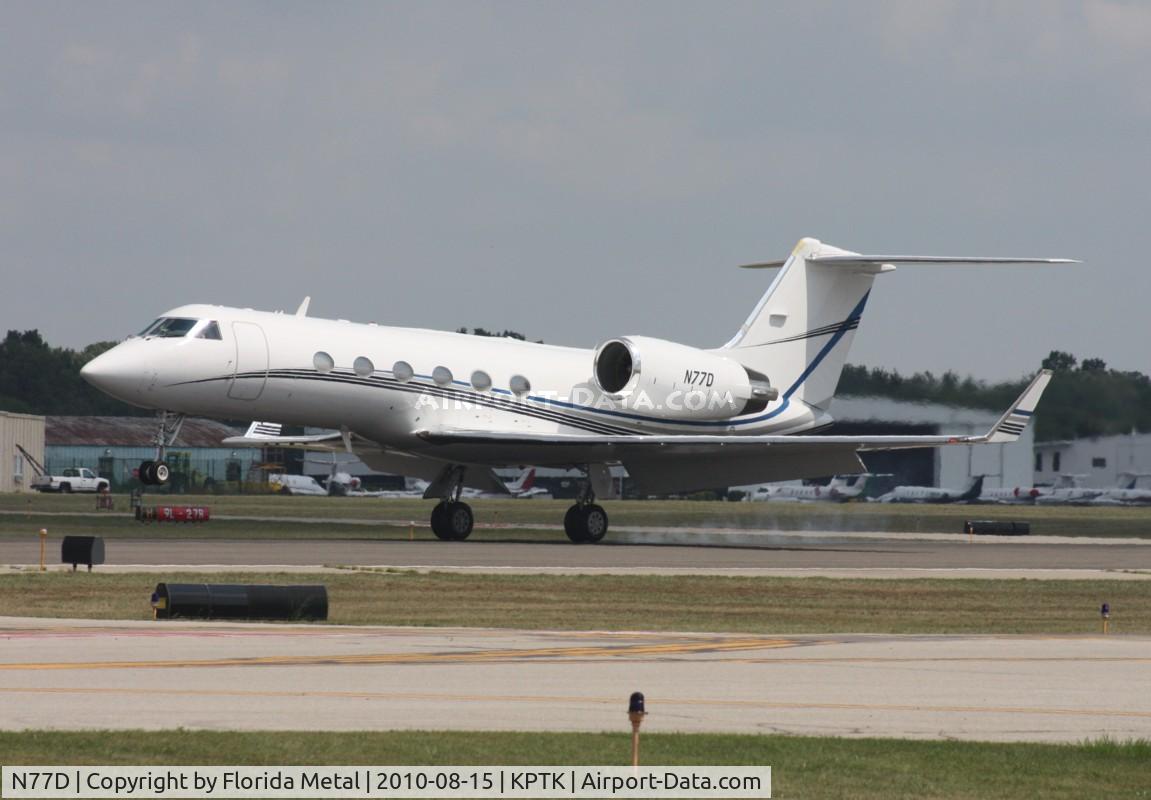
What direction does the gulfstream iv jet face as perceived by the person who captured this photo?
facing the viewer and to the left of the viewer
